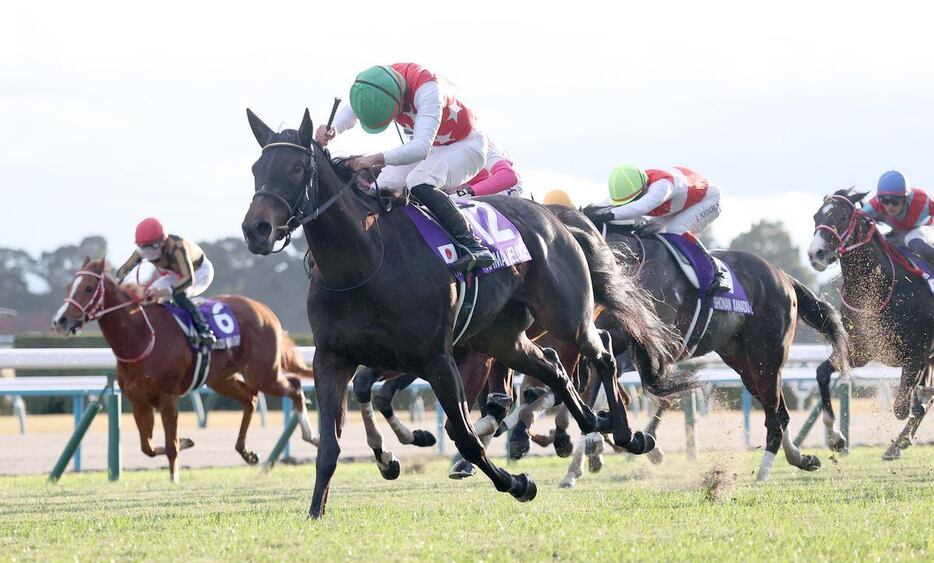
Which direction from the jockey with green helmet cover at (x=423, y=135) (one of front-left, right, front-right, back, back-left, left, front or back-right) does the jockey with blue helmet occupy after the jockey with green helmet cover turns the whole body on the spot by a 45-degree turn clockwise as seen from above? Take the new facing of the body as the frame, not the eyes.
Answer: back-right

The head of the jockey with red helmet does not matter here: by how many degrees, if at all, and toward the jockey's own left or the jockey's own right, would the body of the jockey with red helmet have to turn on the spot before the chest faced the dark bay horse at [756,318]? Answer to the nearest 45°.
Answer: approximately 90° to the jockey's own left

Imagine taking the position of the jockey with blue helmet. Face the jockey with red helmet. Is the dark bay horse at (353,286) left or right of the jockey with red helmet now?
left

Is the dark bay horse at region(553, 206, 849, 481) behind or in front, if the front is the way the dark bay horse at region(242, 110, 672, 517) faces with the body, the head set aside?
behind

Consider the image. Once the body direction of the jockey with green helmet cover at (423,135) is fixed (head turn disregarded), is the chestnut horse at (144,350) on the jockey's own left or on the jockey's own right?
on the jockey's own right

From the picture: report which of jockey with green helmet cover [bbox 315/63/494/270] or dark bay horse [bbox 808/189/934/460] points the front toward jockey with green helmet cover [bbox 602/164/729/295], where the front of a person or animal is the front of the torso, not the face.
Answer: the dark bay horse

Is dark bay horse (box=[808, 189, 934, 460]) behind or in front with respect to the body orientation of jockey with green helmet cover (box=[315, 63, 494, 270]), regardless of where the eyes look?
behind
